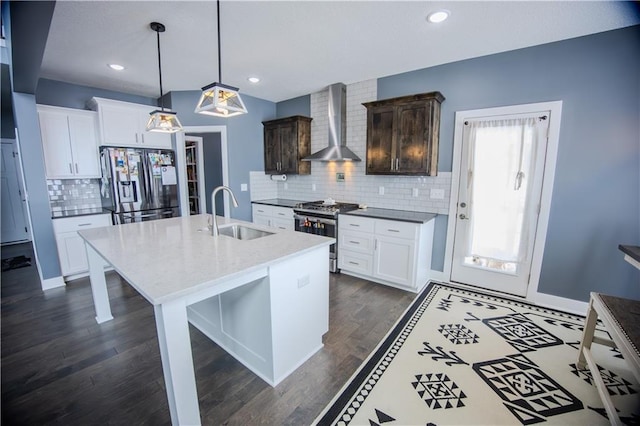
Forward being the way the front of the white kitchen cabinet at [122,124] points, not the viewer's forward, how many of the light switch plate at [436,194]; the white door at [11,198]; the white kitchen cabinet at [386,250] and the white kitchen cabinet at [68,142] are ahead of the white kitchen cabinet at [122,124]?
2

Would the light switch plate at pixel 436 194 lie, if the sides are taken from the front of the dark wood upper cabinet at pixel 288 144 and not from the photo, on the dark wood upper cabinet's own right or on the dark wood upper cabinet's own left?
on the dark wood upper cabinet's own left

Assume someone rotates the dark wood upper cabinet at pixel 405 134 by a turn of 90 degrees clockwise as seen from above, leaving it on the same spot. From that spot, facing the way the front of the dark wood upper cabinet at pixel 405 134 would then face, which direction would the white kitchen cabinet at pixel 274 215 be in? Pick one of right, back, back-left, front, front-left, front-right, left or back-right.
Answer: front-left

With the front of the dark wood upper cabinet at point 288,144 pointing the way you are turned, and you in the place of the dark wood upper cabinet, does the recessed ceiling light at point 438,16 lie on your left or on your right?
on your left

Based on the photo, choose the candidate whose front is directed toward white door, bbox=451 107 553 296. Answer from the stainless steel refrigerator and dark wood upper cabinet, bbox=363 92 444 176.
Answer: the stainless steel refrigerator

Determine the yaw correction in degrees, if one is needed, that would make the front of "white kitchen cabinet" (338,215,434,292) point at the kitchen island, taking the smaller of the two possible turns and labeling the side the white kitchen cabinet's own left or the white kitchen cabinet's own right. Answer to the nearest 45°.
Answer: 0° — it already faces it

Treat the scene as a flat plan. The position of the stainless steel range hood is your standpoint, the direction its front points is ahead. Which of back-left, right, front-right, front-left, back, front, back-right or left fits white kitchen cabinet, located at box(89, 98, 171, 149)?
front-right

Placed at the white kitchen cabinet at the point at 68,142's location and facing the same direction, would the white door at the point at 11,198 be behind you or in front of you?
behind

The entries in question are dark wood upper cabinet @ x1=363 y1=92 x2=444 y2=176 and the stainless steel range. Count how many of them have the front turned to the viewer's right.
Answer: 0

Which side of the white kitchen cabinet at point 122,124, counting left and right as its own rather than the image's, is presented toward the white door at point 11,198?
back

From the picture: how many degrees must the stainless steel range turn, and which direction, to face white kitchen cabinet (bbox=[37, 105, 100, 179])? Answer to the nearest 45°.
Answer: approximately 45° to its right
